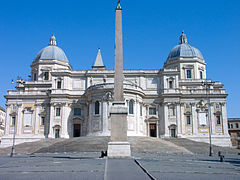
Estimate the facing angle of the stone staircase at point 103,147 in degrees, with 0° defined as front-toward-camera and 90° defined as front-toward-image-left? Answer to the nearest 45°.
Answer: approximately 0°

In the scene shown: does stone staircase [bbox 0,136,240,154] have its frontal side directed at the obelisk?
yes
